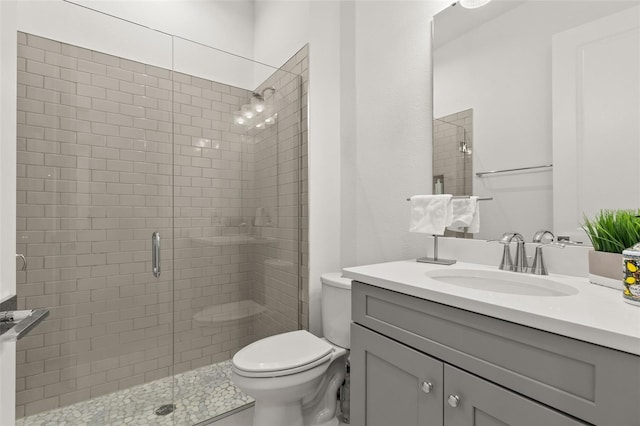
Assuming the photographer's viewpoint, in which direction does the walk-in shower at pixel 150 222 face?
facing the viewer and to the right of the viewer

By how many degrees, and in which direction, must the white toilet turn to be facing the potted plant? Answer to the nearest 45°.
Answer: approximately 90° to its left

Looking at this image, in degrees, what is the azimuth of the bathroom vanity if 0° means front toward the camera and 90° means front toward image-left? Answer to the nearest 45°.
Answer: approximately 45°

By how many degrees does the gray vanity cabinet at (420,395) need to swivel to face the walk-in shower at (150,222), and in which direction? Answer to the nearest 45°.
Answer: approximately 45° to its right

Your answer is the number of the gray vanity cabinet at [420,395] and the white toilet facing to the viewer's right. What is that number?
0

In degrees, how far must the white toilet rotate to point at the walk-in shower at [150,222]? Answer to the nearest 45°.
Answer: approximately 90° to its right
